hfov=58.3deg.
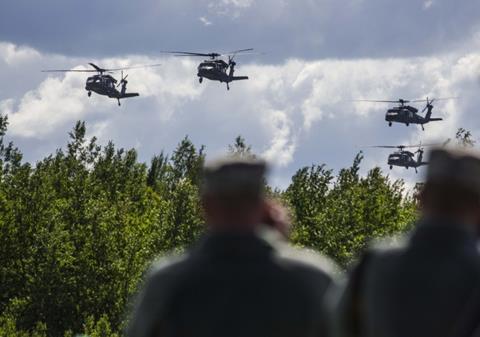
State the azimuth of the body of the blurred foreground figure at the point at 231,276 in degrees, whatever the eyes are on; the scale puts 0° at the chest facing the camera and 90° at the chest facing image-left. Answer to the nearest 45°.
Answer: approximately 180°

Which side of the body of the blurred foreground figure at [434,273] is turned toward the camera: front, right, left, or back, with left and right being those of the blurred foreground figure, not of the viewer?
back

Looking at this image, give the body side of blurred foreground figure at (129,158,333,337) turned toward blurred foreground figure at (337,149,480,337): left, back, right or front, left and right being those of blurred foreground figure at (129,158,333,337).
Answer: right

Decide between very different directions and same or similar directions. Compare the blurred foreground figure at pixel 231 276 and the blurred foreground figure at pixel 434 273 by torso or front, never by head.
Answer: same or similar directions

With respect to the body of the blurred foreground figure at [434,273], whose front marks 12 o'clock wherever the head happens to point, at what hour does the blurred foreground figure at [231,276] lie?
the blurred foreground figure at [231,276] is roughly at 8 o'clock from the blurred foreground figure at [434,273].

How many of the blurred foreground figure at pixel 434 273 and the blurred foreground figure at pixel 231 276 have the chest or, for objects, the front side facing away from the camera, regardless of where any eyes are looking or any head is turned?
2
